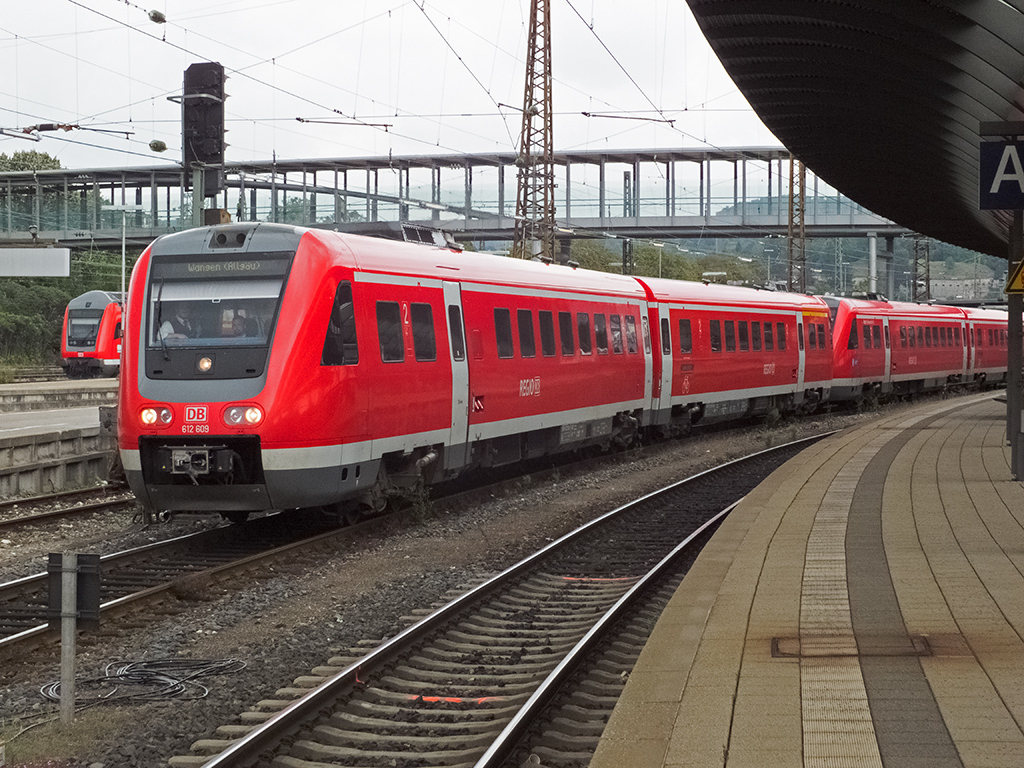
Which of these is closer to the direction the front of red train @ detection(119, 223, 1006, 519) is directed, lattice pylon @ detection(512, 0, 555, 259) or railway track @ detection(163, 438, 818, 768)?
the railway track

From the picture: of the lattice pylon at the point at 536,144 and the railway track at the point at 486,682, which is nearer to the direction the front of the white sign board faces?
the railway track

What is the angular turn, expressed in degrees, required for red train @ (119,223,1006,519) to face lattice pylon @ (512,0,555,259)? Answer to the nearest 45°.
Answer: approximately 135° to its right

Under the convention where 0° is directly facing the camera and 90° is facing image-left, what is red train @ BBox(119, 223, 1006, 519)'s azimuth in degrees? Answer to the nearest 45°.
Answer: approximately 45°

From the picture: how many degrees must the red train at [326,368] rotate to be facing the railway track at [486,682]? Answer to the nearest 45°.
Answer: approximately 45° to its left

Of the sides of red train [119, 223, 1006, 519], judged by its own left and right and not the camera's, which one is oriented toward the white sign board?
right

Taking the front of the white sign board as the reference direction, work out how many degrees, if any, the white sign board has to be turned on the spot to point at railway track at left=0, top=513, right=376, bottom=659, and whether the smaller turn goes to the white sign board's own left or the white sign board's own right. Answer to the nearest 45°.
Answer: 0° — it already faces it

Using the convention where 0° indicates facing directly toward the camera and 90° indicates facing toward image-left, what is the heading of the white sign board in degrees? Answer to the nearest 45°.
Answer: approximately 0°
